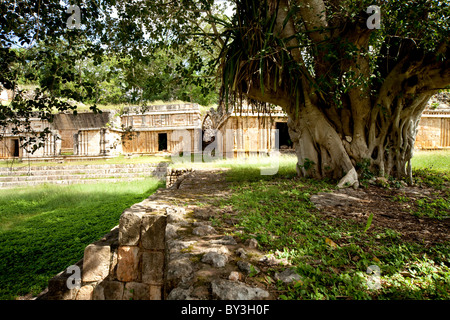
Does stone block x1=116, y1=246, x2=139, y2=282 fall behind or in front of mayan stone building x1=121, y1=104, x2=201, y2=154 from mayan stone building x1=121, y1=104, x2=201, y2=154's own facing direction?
in front

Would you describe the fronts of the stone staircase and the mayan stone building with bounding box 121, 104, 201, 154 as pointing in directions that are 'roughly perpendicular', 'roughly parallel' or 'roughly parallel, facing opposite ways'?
roughly parallel

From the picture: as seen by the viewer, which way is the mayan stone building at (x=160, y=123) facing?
toward the camera

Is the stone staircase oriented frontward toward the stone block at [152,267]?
yes

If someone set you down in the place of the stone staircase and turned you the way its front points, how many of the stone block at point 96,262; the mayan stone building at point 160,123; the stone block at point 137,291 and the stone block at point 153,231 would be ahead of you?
3

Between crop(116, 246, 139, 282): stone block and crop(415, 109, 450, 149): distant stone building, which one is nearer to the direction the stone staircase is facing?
the stone block

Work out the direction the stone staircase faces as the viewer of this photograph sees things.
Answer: facing the viewer

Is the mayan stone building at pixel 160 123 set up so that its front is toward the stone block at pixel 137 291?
yes

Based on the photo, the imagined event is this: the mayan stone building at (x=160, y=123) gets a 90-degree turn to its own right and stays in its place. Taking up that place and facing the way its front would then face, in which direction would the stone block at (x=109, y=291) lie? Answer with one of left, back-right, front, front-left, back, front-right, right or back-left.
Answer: left

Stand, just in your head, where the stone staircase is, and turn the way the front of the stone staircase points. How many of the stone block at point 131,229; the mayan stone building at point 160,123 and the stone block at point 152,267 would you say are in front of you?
2

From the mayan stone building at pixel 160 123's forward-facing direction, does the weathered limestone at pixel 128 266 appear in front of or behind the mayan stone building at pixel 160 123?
in front

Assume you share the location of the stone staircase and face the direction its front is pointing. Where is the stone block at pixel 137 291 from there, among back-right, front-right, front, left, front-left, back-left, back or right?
front

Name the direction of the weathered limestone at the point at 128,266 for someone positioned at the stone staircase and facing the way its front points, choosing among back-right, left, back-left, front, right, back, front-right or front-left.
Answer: front

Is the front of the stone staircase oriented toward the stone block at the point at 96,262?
yes
